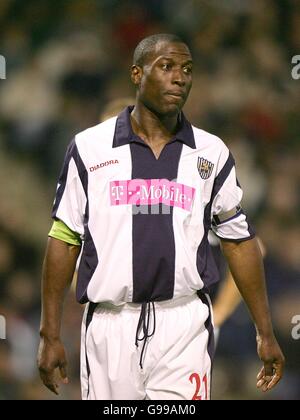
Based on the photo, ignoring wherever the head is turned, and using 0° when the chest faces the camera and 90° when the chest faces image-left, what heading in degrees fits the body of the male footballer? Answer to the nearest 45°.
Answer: approximately 0°
